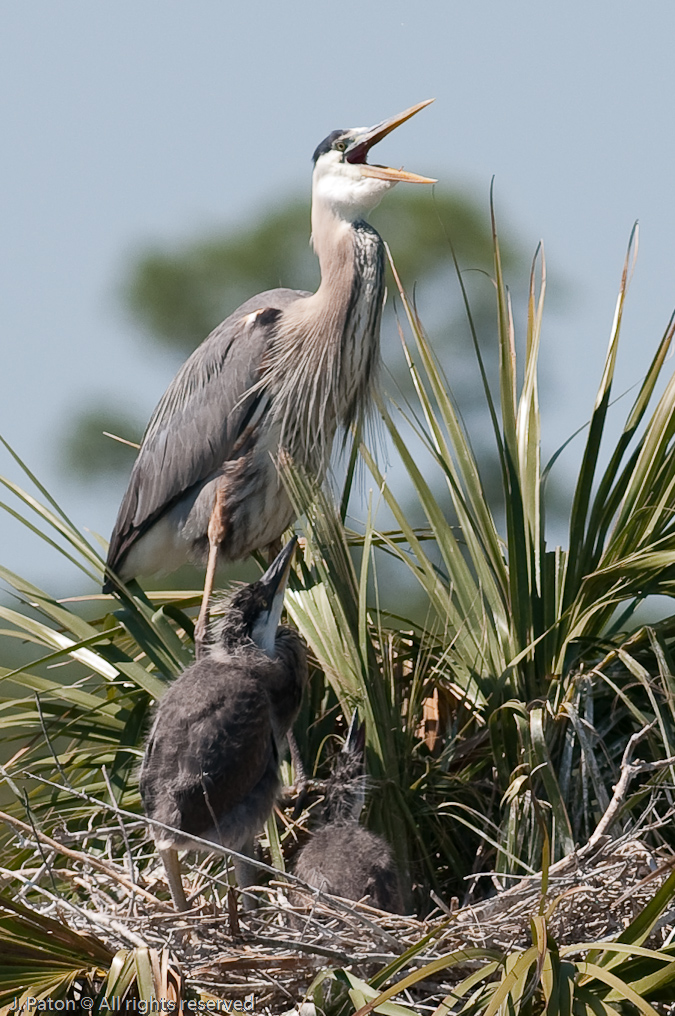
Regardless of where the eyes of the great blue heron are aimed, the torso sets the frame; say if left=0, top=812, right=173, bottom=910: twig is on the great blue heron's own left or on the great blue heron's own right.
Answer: on the great blue heron's own right

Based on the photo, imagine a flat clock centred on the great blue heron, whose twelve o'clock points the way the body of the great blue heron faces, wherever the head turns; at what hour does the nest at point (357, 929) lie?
The nest is roughly at 3 o'clock from the great blue heron.

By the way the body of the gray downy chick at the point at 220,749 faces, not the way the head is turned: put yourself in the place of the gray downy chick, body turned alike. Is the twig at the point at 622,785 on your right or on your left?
on your right

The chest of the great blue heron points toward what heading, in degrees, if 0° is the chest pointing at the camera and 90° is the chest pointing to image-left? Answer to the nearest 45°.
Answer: approximately 270°

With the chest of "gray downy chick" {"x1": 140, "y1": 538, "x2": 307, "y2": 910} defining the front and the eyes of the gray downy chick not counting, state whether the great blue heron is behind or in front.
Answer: in front

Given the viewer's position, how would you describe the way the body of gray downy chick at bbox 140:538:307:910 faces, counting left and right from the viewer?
facing away from the viewer and to the right of the viewer

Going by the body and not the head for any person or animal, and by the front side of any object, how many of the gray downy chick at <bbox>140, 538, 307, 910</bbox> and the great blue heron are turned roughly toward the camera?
0
